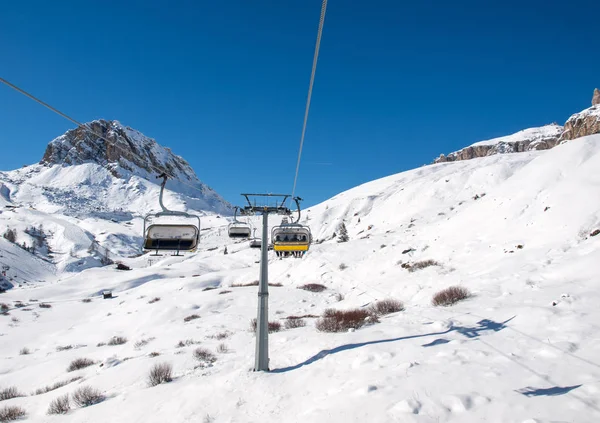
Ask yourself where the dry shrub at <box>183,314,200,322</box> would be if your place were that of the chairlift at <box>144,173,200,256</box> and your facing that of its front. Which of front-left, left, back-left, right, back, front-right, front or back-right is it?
back

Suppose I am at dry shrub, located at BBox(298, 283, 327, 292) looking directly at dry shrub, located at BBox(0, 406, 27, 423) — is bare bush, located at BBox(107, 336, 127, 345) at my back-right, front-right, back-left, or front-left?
front-right

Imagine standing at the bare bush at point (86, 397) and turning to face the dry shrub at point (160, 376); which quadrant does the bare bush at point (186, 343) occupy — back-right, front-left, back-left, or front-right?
front-left
